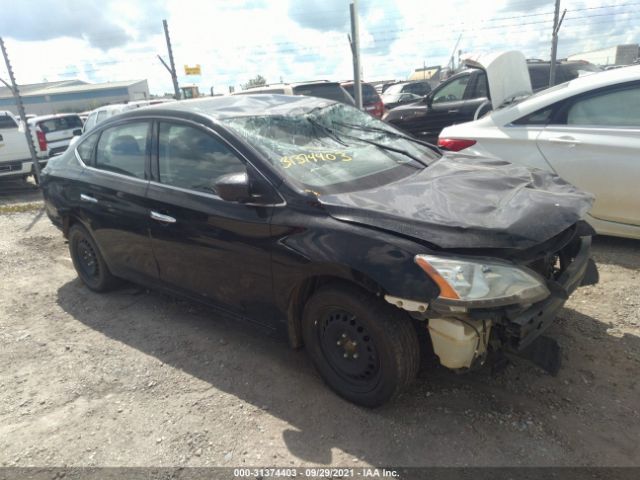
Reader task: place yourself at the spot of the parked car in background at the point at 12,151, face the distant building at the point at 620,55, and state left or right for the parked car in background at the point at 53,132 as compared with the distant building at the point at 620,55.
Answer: left

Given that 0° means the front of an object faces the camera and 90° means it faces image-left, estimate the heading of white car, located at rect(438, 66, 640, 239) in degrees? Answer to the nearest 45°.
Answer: approximately 270°

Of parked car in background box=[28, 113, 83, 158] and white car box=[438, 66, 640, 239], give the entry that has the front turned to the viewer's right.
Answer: the white car

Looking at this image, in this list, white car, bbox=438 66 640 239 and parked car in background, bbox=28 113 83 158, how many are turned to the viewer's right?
1

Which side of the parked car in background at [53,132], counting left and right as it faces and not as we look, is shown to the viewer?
back

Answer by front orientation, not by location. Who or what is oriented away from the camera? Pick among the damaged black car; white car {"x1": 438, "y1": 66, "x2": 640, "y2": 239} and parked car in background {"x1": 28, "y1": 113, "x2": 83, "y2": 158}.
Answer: the parked car in background

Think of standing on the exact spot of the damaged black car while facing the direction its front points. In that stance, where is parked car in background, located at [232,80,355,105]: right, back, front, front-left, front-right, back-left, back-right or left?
back-left

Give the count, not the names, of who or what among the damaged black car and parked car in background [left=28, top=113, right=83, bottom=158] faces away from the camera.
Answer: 1

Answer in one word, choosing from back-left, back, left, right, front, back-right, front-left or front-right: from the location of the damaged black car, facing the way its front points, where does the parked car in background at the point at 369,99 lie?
back-left

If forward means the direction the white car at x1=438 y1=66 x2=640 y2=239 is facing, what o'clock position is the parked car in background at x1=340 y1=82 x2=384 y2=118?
The parked car in background is roughly at 8 o'clock from the white car.
